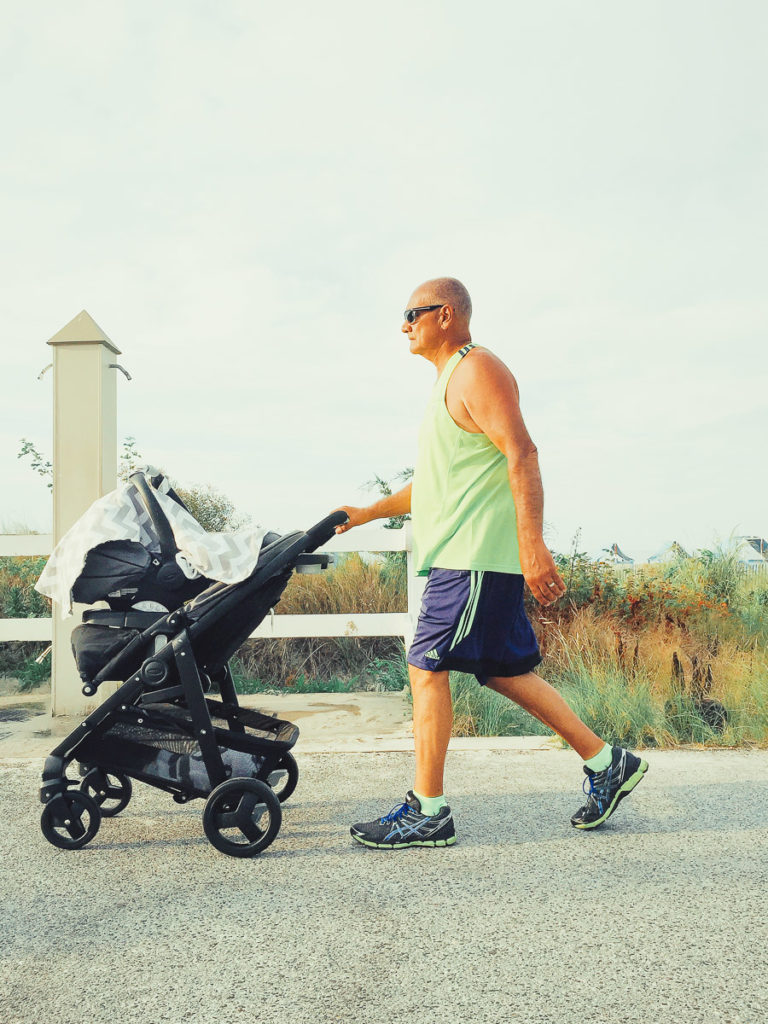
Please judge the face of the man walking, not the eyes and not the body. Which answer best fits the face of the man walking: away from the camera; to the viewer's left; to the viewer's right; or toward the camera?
to the viewer's left

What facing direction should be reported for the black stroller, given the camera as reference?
facing to the left of the viewer

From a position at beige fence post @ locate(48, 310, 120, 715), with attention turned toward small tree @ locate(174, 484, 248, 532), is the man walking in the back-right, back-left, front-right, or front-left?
back-right

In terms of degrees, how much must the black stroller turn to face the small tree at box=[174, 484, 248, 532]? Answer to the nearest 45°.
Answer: approximately 90° to its right

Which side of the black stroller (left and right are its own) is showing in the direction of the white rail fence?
right

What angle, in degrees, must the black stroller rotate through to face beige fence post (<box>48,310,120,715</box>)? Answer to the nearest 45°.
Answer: approximately 90° to its right

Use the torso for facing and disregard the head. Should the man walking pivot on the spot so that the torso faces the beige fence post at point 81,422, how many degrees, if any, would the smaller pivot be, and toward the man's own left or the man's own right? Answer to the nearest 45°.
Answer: approximately 45° to the man's own right

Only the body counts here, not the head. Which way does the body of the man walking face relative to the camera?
to the viewer's left
